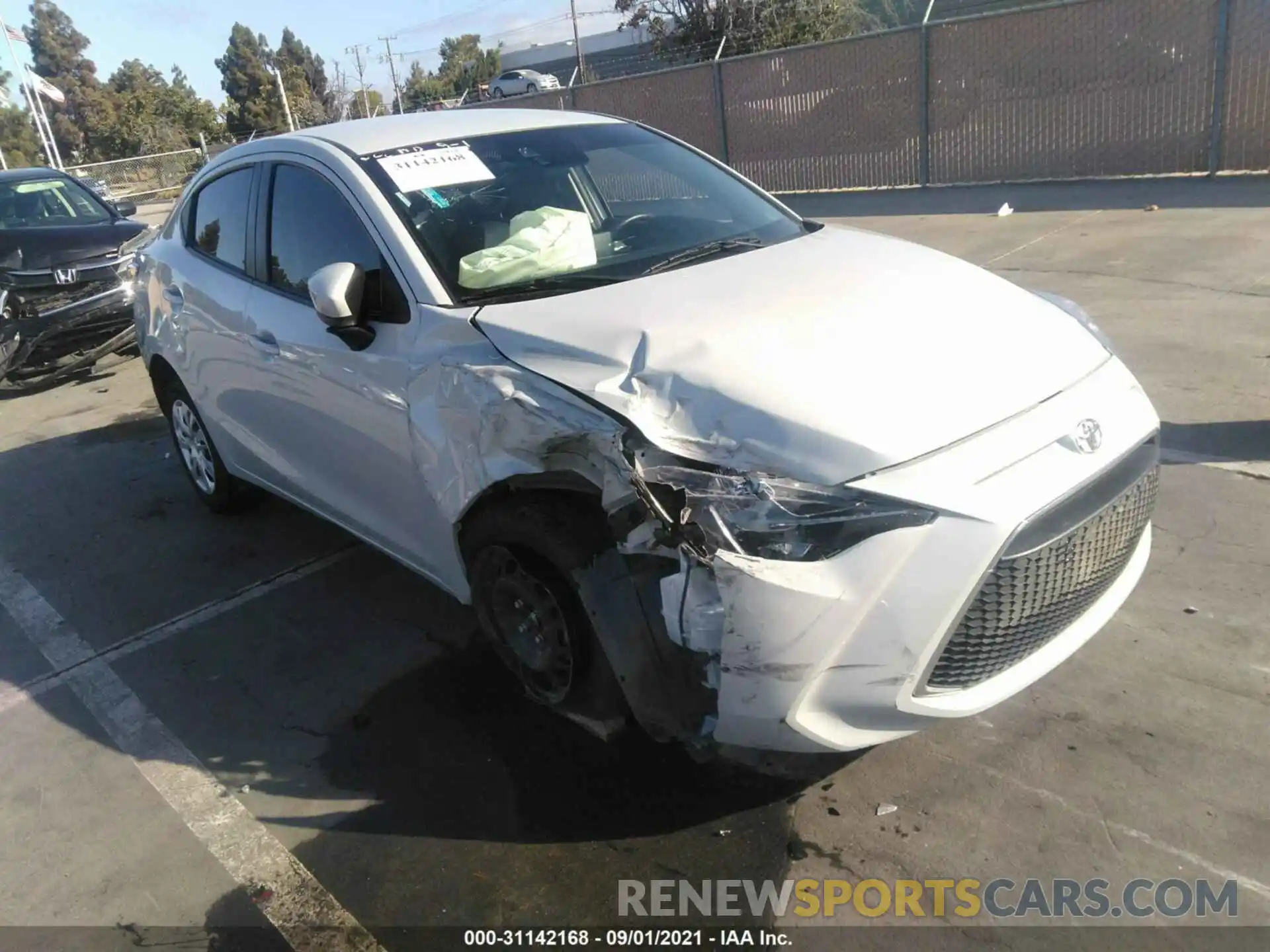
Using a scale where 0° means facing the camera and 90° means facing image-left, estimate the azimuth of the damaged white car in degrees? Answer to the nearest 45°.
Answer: approximately 315°

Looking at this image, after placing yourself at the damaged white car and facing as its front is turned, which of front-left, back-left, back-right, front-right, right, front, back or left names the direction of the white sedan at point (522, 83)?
back-left

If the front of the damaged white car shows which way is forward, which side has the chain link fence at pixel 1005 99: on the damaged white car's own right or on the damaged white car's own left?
on the damaged white car's own left

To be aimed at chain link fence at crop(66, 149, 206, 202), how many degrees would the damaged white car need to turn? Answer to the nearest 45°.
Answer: approximately 180°

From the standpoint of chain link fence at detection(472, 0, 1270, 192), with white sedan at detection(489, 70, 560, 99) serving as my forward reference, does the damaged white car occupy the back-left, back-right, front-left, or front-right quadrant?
back-left

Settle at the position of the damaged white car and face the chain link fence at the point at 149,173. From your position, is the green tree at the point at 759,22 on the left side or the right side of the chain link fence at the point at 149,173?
right

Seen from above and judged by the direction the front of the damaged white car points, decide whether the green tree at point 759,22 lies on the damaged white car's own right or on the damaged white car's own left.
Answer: on the damaged white car's own left
